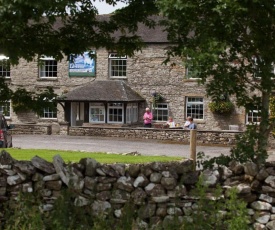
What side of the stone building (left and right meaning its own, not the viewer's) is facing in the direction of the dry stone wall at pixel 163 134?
front

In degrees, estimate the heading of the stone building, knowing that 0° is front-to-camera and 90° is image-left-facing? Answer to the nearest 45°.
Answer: approximately 0°

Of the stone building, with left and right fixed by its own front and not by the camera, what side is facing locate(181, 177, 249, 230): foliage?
front

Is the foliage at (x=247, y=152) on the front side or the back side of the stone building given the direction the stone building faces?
on the front side

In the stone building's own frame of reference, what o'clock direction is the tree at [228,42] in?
The tree is roughly at 12 o'clock from the stone building.

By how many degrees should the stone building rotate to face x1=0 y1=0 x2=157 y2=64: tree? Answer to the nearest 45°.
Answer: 0° — it already faces it
